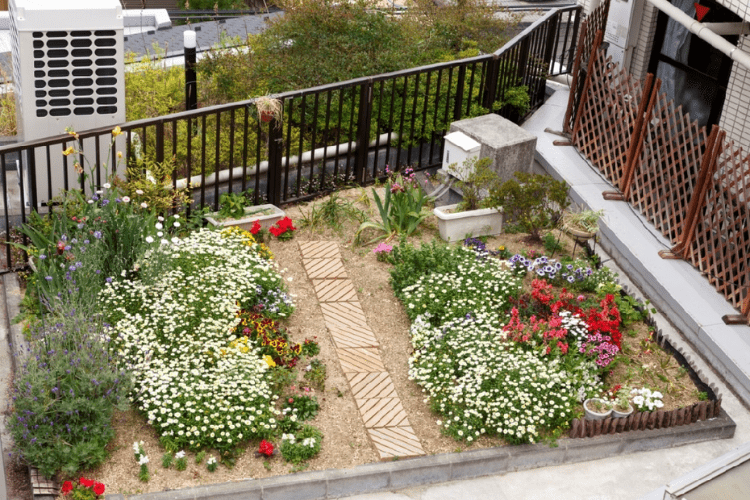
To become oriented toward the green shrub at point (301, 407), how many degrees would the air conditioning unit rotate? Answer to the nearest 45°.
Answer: approximately 45° to its left

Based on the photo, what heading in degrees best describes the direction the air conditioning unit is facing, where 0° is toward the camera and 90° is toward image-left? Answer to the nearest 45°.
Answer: approximately 0°

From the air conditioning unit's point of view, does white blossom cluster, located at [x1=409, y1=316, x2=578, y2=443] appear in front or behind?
in front

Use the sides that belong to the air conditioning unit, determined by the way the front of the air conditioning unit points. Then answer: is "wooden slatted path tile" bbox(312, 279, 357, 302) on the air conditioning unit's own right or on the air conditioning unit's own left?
on the air conditioning unit's own left

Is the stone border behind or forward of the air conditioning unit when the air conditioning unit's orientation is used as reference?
forward

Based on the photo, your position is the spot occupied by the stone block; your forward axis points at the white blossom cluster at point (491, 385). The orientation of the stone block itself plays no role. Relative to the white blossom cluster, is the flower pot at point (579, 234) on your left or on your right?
left

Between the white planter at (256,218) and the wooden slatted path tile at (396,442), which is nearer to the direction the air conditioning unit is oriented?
the wooden slatted path tile

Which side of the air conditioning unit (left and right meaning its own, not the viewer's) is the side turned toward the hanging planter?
left

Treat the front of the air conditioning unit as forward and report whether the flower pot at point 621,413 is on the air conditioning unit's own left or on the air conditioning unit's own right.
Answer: on the air conditioning unit's own left

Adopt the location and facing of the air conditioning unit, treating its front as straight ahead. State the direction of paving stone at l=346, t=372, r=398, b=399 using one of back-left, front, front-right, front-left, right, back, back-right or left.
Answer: front-left
